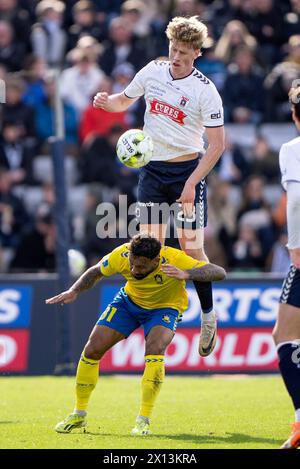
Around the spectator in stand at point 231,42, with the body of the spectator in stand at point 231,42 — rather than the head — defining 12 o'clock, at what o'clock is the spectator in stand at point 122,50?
the spectator in stand at point 122,50 is roughly at 3 o'clock from the spectator in stand at point 231,42.

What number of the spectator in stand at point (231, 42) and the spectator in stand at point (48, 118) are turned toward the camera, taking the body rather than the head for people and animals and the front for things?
2

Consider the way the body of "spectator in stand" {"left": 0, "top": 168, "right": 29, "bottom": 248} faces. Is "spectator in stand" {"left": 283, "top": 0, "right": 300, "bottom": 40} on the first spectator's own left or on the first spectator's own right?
on the first spectator's own left

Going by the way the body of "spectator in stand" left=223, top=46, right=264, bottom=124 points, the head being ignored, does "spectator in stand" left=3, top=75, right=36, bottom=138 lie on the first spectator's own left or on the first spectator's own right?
on the first spectator's own right

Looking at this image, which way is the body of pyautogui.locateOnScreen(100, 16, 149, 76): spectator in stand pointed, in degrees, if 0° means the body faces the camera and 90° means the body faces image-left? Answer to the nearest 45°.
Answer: approximately 0°

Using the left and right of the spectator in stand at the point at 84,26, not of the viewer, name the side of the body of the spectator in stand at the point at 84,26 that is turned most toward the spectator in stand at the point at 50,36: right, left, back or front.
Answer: right

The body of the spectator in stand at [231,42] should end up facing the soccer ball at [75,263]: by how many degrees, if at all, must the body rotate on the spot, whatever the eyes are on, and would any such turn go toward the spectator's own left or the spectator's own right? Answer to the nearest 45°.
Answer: approximately 45° to the spectator's own right

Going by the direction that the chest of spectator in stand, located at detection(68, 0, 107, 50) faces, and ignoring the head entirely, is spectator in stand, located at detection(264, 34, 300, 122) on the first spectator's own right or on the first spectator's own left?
on the first spectator's own left

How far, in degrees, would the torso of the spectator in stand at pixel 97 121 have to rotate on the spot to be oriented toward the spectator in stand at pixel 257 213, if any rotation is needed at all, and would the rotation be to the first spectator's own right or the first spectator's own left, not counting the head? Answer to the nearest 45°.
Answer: approximately 90° to the first spectator's own left
